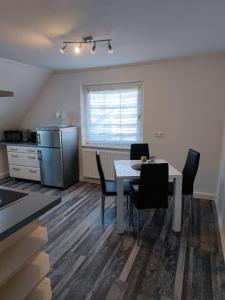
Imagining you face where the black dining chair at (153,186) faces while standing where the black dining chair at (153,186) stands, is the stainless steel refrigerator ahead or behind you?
ahead

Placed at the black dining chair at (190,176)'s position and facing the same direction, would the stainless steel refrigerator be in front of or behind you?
in front

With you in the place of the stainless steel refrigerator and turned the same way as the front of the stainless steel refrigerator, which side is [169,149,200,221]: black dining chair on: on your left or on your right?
on your left

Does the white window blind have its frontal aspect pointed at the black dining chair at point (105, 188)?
yes

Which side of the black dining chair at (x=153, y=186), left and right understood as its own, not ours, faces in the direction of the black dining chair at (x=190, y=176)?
right

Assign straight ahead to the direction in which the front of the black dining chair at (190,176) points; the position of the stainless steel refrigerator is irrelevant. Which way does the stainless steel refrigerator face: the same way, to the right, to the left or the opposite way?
to the left

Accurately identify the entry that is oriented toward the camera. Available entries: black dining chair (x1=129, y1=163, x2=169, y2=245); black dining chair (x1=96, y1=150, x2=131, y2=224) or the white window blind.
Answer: the white window blind

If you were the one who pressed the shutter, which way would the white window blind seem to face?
facing the viewer

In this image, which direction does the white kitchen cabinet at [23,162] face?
toward the camera

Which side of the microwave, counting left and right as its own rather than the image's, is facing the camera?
front

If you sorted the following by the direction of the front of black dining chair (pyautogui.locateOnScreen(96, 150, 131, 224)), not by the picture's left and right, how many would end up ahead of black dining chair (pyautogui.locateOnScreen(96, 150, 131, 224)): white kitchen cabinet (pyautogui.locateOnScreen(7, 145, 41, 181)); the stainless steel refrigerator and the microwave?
0

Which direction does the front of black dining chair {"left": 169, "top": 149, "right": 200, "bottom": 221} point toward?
to the viewer's left

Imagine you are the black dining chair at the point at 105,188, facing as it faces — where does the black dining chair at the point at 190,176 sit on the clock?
the black dining chair at the point at 190,176 is roughly at 12 o'clock from the black dining chair at the point at 105,188.

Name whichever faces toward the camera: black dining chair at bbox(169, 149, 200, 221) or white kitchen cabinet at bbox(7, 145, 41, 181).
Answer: the white kitchen cabinet

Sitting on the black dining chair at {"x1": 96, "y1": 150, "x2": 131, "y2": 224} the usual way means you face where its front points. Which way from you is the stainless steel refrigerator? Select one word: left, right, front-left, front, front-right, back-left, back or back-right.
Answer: back-left

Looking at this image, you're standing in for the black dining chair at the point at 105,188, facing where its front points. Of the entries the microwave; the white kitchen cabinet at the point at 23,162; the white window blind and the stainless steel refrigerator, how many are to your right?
0

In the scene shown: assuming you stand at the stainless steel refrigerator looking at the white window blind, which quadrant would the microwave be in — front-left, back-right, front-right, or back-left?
back-left

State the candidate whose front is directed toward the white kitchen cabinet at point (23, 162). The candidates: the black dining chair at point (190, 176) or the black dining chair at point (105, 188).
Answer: the black dining chair at point (190, 176)

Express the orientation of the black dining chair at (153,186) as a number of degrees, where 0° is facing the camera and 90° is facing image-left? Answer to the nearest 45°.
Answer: approximately 135°

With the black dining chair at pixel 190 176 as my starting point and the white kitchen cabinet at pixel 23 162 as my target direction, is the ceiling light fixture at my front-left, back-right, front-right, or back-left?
front-left

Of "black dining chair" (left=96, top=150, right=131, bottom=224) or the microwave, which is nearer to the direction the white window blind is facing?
the black dining chair

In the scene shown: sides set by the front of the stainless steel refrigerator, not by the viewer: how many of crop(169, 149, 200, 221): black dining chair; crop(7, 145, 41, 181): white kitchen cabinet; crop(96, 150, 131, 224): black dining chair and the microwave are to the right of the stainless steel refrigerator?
2

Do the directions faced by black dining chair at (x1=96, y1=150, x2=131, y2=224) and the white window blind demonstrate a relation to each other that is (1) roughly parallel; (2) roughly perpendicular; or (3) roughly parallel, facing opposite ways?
roughly perpendicular
